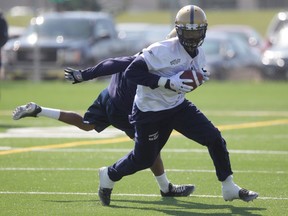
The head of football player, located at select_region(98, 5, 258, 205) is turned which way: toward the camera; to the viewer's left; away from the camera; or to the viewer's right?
toward the camera

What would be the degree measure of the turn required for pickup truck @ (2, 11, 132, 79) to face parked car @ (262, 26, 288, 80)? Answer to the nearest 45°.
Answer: approximately 135° to its left

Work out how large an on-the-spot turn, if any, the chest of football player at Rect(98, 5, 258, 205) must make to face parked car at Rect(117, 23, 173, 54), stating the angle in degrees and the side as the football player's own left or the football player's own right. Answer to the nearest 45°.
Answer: approximately 135° to the football player's own left

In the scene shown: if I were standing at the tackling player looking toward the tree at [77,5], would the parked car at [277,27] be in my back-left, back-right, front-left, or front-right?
front-right

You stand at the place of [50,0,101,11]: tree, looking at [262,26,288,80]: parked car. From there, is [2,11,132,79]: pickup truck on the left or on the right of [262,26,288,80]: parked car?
right

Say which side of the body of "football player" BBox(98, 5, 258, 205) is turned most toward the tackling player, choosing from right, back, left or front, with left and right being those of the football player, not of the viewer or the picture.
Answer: back

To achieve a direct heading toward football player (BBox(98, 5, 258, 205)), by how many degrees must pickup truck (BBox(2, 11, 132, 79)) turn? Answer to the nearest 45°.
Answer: approximately 45° to its left

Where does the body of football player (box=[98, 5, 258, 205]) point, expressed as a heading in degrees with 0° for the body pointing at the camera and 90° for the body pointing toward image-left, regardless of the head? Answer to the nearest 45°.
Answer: approximately 315°

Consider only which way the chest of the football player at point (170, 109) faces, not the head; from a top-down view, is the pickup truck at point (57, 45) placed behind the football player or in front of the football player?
behind

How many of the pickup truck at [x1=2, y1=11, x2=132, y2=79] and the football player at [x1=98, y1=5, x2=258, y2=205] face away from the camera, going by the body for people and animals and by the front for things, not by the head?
0

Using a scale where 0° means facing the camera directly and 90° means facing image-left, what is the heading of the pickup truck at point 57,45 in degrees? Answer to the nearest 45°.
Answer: approximately 45°

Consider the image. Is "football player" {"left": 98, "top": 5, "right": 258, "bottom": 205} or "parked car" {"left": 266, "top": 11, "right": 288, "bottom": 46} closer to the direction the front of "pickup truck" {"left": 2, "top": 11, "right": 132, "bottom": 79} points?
the football player

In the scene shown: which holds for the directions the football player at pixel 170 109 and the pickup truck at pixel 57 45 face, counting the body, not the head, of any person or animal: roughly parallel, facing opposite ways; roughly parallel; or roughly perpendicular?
roughly perpendicular

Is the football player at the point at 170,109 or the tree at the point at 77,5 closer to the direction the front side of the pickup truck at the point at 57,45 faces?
the football player
